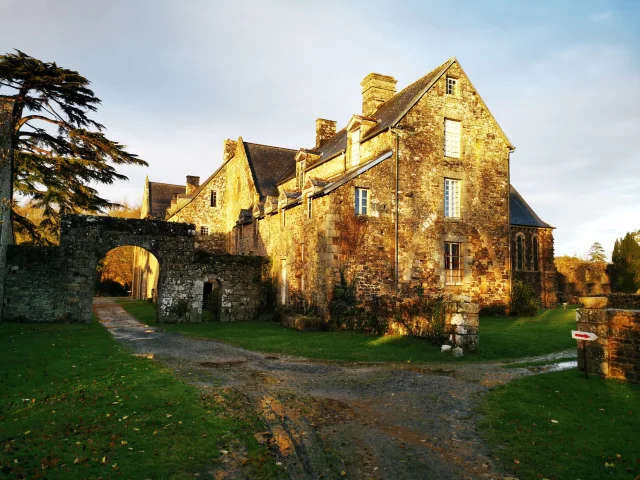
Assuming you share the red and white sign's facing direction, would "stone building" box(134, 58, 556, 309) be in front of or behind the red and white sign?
behind

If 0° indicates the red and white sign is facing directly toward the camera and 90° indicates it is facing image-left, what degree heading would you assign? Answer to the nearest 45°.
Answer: approximately 0°

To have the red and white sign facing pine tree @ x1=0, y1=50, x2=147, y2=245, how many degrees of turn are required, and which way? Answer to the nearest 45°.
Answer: approximately 90° to its right

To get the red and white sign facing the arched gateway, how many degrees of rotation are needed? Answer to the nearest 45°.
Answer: approximately 90° to its right

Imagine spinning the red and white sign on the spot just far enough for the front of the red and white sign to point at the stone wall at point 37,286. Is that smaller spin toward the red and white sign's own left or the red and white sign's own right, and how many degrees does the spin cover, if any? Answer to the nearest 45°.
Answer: approximately 90° to the red and white sign's own right

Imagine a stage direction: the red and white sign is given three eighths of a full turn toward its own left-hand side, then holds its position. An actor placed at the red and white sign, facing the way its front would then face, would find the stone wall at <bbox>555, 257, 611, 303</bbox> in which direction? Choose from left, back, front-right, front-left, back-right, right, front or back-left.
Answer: front-left

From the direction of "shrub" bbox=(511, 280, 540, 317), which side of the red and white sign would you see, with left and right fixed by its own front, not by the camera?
back

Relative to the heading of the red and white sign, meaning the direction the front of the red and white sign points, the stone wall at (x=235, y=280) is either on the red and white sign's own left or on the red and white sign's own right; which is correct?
on the red and white sign's own right
